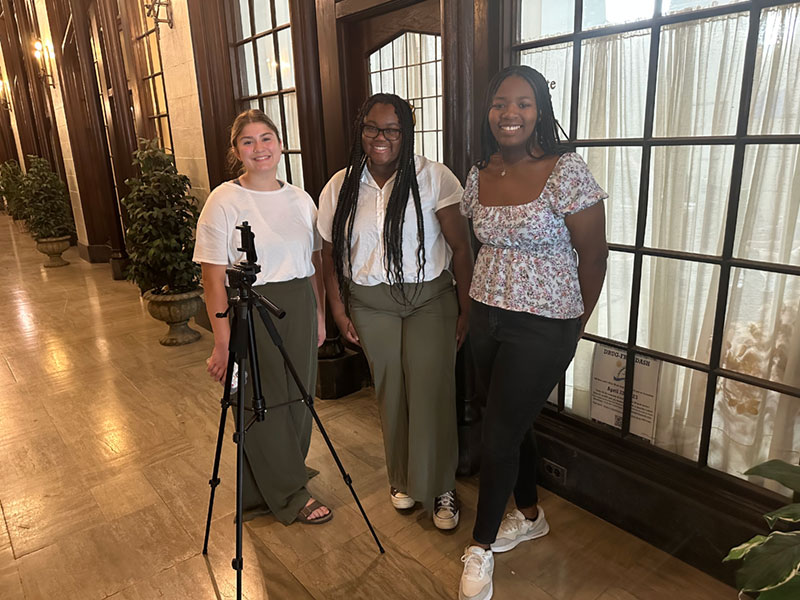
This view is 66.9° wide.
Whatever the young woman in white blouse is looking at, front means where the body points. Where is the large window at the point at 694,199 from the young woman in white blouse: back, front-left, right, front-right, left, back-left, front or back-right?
left

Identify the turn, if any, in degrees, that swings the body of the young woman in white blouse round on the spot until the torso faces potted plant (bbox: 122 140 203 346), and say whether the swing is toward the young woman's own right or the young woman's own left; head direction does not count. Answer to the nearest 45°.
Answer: approximately 135° to the young woman's own right

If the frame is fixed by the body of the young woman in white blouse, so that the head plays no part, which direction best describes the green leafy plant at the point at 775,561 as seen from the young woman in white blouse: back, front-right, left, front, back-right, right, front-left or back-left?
front-left

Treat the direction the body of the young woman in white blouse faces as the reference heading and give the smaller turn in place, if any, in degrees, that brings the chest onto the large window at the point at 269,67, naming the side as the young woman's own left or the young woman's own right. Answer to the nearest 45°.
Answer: approximately 180°

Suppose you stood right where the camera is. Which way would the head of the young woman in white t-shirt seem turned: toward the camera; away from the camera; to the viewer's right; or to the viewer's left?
toward the camera

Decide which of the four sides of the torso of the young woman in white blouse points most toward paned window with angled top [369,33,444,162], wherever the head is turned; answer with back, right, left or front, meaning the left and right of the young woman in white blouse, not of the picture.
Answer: back

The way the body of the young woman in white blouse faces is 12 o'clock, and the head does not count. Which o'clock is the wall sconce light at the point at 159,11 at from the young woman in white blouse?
The wall sconce light is roughly at 5 o'clock from the young woman in white blouse.

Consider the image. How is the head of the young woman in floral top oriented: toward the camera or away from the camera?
toward the camera

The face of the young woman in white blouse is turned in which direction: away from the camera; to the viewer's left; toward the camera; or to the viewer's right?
toward the camera

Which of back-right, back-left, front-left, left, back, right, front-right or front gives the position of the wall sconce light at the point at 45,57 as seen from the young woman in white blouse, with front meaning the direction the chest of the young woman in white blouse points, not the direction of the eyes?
back-right

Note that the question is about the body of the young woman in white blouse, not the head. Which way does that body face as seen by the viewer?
toward the camera
